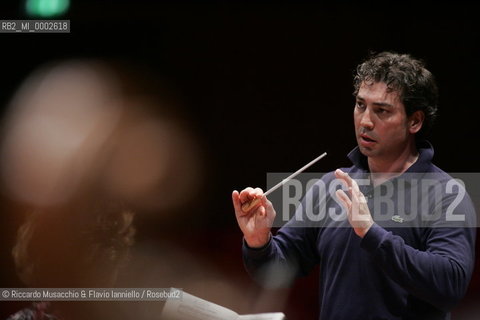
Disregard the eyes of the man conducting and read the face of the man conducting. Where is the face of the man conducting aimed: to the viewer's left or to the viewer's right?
to the viewer's left

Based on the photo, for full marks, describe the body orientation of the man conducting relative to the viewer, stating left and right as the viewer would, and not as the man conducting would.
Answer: facing the viewer and to the left of the viewer
